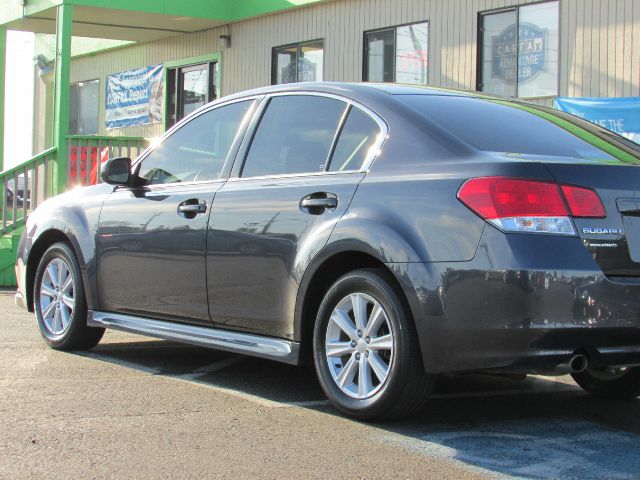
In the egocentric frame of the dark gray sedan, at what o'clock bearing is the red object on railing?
The red object on railing is roughly at 1 o'clock from the dark gray sedan.

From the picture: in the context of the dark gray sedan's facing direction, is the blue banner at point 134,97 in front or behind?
in front

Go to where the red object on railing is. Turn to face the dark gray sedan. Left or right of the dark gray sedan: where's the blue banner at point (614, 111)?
left

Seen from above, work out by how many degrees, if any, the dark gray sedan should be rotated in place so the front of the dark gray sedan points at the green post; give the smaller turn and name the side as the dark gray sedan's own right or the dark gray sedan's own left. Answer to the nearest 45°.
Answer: approximately 45° to the dark gray sedan's own right

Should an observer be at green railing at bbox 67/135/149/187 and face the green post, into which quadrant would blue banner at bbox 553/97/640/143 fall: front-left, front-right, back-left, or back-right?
back-left

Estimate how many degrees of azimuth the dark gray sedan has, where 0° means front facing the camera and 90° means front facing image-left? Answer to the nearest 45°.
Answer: approximately 135°

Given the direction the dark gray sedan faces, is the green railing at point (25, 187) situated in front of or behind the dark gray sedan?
in front
